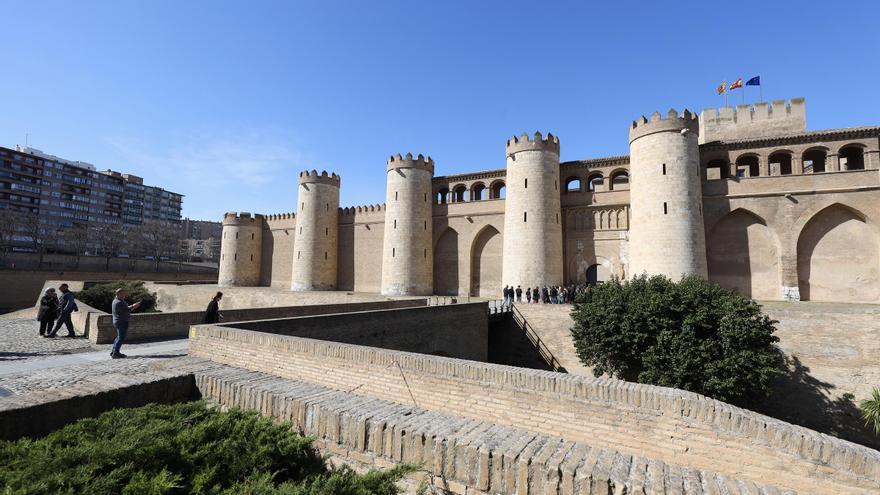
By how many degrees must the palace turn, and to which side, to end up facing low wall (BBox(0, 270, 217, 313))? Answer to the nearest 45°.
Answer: approximately 45° to its right

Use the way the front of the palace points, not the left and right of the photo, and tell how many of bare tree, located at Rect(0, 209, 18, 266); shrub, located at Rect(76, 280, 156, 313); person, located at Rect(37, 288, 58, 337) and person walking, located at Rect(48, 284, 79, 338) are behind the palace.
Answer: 0

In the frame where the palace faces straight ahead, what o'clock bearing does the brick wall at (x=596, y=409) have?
The brick wall is roughly at 11 o'clock from the palace.

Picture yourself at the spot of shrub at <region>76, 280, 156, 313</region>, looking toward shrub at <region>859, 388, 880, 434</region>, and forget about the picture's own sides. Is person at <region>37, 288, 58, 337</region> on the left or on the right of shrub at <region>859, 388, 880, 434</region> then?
right

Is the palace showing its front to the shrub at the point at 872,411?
no

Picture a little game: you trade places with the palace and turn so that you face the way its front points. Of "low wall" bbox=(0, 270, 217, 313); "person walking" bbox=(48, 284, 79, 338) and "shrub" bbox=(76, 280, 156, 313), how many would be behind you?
0

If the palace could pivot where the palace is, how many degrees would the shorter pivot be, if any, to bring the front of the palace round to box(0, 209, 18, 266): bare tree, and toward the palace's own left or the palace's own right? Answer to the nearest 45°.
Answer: approximately 45° to the palace's own right

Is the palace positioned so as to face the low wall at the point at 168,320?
yes

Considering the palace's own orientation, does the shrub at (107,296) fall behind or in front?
in front

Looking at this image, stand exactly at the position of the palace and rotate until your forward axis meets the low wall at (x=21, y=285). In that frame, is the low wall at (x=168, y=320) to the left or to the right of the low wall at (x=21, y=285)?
left

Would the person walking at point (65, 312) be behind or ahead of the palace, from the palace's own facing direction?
ahead

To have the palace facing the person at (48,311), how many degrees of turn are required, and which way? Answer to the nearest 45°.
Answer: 0° — it already faces them

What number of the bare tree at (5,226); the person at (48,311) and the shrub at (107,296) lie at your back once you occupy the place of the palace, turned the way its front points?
0

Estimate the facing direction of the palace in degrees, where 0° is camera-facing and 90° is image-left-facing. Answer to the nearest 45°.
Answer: approximately 45°

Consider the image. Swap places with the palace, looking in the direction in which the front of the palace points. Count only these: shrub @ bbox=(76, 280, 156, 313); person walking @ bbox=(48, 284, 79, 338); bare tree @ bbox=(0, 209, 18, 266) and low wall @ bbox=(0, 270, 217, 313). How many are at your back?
0

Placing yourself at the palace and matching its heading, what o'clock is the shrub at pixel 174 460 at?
The shrub is roughly at 11 o'clock from the palace.

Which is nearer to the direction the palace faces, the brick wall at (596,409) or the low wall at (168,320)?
the low wall

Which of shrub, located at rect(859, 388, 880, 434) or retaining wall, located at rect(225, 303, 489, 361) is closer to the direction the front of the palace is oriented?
the retaining wall
